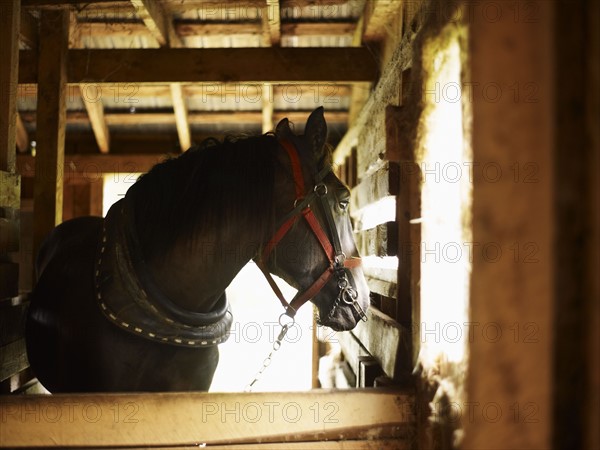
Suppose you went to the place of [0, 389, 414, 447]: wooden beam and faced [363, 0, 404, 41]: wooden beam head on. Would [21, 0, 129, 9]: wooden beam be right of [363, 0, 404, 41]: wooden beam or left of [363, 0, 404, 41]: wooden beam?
left

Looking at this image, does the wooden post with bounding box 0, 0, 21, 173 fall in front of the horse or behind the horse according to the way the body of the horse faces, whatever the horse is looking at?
behind

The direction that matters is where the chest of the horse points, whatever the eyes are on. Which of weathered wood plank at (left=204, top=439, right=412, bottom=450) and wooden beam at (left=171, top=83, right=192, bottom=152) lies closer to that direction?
the weathered wood plank

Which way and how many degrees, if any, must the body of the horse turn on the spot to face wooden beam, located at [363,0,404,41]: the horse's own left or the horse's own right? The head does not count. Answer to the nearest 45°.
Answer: approximately 45° to the horse's own left

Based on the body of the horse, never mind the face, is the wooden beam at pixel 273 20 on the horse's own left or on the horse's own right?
on the horse's own left

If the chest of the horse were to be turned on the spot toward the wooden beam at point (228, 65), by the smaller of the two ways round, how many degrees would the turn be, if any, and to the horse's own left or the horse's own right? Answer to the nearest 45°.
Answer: approximately 90° to the horse's own left

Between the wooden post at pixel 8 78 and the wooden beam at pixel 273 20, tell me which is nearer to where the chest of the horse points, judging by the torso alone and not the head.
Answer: the wooden beam

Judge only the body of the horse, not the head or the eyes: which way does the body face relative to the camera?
to the viewer's right

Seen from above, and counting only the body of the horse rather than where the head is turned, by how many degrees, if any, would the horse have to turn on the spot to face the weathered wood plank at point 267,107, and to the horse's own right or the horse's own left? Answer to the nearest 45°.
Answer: approximately 90° to the horse's own left

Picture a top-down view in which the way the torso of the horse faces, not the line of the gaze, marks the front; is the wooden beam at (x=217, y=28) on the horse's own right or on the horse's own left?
on the horse's own left
